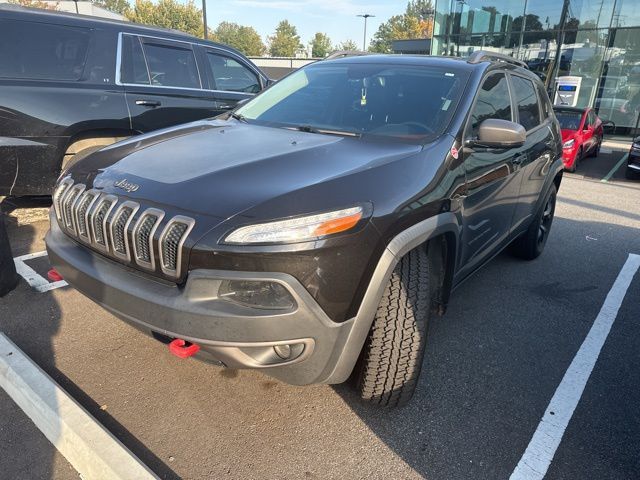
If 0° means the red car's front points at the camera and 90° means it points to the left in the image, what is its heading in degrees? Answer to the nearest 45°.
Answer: approximately 45°

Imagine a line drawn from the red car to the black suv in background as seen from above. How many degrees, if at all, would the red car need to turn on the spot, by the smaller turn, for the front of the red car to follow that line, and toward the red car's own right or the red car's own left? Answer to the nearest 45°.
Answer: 0° — it already faces it

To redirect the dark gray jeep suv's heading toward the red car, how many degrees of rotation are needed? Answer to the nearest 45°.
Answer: approximately 180°

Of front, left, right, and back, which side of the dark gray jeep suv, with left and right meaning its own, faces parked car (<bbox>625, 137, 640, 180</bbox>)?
back

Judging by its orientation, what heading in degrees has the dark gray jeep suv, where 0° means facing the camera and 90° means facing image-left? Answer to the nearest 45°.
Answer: approximately 45°

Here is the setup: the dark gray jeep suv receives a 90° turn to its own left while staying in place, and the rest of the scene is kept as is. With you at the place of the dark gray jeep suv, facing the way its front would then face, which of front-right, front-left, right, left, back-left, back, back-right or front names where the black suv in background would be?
back

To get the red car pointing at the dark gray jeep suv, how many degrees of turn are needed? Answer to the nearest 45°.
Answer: approximately 45° to its left

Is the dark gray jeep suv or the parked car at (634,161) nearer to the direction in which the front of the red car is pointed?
the dark gray jeep suv
